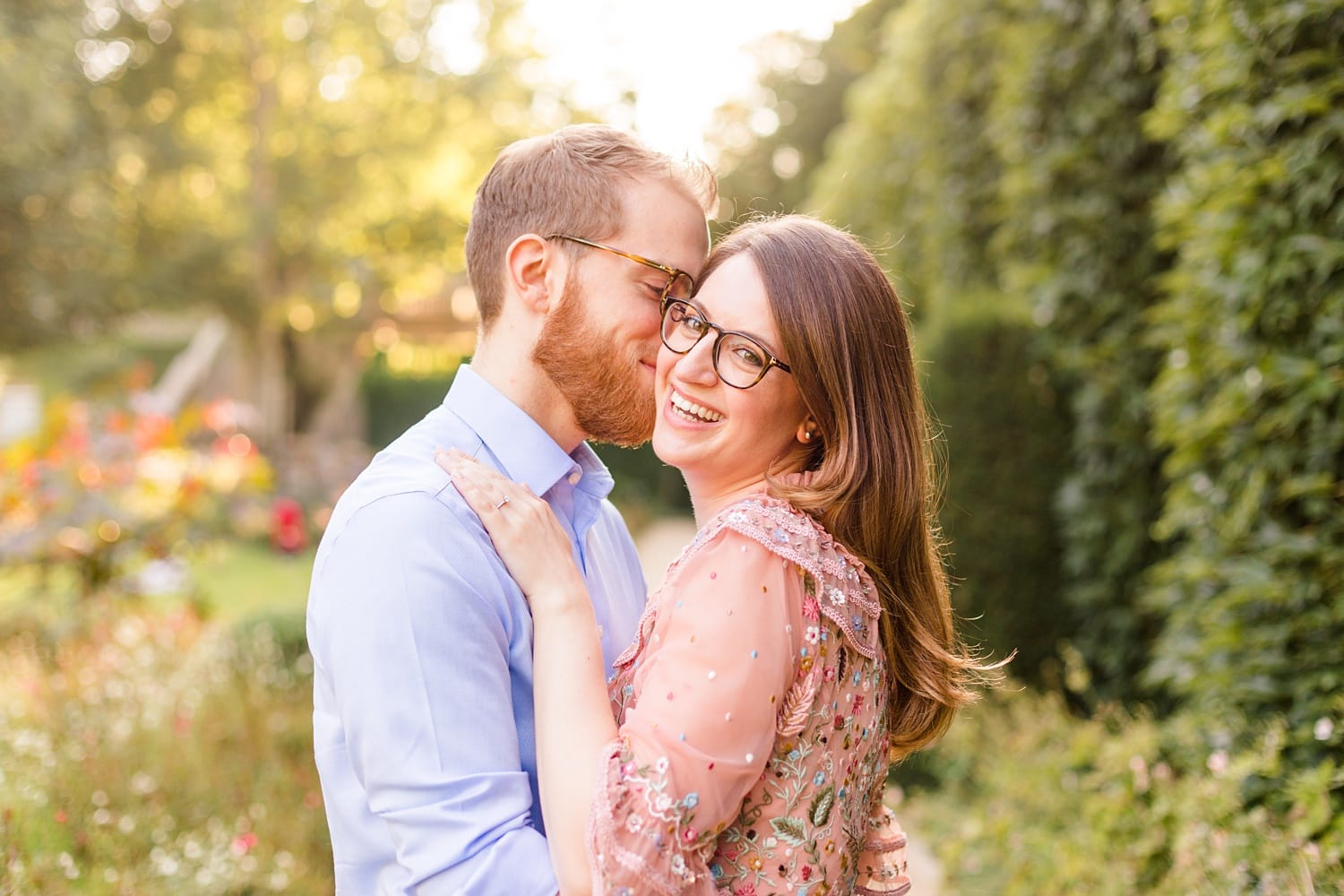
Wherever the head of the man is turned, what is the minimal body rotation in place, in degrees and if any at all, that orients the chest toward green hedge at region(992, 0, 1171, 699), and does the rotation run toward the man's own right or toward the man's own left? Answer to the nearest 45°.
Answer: approximately 45° to the man's own left

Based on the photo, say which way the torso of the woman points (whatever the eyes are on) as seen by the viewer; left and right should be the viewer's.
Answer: facing to the left of the viewer

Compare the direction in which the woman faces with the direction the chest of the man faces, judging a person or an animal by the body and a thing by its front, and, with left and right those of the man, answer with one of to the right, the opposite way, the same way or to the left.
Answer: the opposite way

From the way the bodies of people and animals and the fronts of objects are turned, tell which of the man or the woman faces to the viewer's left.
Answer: the woman

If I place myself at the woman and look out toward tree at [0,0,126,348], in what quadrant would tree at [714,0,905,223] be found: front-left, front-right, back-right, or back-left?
front-right

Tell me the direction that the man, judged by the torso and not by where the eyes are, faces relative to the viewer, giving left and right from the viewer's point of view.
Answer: facing to the right of the viewer

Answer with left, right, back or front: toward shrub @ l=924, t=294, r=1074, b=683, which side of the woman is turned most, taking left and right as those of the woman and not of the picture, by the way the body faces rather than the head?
right

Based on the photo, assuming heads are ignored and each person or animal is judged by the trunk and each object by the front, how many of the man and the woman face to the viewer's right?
1

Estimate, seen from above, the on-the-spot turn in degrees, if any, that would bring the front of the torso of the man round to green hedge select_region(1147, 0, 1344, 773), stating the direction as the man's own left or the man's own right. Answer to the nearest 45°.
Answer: approximately 45° to the man's own left

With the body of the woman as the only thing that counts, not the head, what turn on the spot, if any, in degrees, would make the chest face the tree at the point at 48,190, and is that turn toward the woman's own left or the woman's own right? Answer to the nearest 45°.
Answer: approximately 45° to the woman's own right

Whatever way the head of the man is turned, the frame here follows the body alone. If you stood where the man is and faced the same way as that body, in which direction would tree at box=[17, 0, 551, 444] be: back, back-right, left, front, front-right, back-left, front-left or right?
left

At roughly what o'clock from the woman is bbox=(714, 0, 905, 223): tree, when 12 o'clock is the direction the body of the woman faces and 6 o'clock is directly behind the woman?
The tree is roughly at 3 o'clock from the woman.
